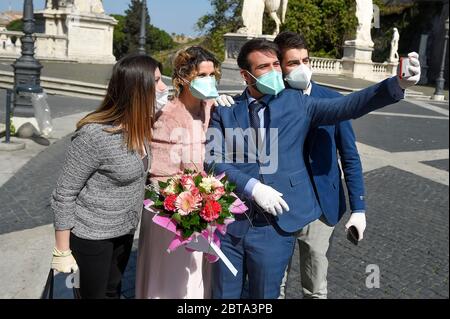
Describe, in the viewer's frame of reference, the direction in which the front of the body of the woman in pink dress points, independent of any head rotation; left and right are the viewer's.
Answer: facing the viewer and to the right of the viewer

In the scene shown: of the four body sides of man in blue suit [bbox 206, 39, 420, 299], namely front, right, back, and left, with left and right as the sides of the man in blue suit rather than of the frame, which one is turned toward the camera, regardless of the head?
front

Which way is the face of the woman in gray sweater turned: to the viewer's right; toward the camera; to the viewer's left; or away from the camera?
to the viewer's right

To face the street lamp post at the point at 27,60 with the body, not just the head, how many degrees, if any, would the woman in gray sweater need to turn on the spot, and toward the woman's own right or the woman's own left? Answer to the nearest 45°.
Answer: approximately 90° to the woman's own left

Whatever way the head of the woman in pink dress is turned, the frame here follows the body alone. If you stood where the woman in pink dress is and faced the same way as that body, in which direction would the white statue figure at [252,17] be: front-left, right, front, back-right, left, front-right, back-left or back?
back-left

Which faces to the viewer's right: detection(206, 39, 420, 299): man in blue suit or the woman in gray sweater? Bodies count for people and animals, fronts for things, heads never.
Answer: the woman in gray sweater

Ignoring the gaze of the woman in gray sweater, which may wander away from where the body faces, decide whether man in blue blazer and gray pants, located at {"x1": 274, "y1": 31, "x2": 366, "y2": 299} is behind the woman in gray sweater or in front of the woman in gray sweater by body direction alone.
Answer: in front

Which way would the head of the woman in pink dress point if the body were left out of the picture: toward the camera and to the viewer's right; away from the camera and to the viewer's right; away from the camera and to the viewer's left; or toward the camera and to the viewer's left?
toward the camera and to the viewer's right

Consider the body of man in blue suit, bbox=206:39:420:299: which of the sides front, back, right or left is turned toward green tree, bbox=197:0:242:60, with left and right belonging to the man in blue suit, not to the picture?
back
